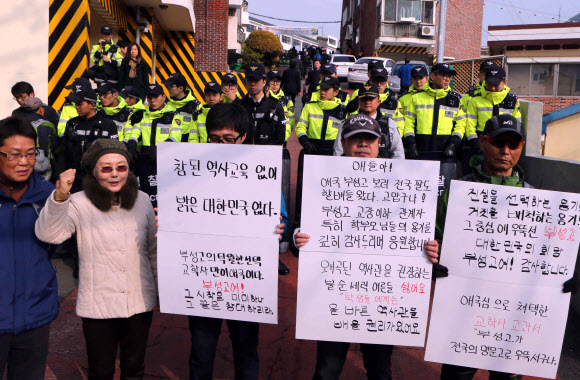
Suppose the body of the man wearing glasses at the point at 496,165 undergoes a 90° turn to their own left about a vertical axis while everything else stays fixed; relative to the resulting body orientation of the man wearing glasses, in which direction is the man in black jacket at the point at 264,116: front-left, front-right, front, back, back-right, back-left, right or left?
back-left

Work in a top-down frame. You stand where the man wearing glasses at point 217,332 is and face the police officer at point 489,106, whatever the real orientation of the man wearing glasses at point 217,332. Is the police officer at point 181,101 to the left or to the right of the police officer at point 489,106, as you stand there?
left

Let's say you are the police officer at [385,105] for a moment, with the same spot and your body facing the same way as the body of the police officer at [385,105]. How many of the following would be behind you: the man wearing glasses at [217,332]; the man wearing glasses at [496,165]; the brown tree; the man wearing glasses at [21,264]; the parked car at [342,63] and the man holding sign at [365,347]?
2

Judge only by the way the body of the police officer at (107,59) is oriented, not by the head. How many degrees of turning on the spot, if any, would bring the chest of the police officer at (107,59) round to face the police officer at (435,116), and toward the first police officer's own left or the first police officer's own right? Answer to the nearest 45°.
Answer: approximately 45° to the first police officer's own left

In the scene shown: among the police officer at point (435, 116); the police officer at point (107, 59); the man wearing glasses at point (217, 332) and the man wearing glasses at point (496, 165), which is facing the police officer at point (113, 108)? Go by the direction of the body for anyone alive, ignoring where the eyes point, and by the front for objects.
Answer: the police officer at point (107, 59)

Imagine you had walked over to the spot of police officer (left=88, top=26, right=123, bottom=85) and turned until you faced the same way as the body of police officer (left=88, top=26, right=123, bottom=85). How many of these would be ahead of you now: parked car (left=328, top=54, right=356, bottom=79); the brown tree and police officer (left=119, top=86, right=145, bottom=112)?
1

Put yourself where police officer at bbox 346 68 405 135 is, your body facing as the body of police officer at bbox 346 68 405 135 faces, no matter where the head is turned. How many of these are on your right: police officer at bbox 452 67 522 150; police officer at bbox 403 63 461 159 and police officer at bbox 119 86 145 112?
1

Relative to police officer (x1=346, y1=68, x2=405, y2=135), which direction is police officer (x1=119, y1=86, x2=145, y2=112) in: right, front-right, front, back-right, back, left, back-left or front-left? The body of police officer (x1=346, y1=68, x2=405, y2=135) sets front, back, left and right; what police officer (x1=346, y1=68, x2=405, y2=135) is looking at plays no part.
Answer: right

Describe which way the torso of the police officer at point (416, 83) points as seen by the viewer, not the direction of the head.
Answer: toward the camera

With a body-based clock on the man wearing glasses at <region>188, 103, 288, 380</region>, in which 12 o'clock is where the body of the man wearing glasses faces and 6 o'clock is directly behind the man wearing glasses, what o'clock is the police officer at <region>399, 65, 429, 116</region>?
The police officer is roughly at 7 o'clock from the man wearing glasses.

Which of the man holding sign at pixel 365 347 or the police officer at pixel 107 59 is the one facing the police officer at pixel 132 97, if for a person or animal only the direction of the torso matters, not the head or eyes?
the police officer at pixel 107 59

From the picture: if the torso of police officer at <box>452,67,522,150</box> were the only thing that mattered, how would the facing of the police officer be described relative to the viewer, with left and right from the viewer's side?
facing the viewer

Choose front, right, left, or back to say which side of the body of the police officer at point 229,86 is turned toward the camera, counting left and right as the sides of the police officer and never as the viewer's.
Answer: front
